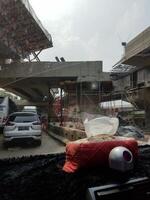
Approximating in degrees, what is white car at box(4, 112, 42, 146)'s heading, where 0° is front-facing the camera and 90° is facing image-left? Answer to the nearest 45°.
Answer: approximately 180°
